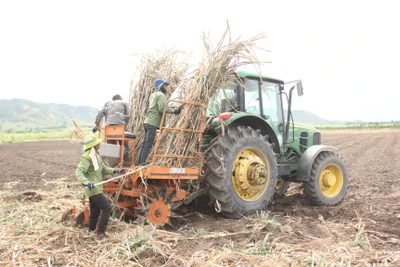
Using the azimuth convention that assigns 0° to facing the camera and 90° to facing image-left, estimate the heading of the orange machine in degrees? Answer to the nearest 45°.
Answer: approximately 270°

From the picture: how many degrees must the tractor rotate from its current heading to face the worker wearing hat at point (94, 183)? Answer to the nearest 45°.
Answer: approximately 180°

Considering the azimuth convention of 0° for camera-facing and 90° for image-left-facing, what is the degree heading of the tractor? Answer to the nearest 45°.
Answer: approximately 225°

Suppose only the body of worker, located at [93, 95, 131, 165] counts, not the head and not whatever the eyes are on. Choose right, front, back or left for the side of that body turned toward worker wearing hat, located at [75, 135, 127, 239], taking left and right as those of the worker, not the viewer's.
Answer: back

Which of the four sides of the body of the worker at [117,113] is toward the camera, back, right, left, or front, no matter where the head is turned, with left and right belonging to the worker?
back

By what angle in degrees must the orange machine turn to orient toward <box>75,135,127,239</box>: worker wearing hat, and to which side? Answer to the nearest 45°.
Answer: approximately 135° to its right
